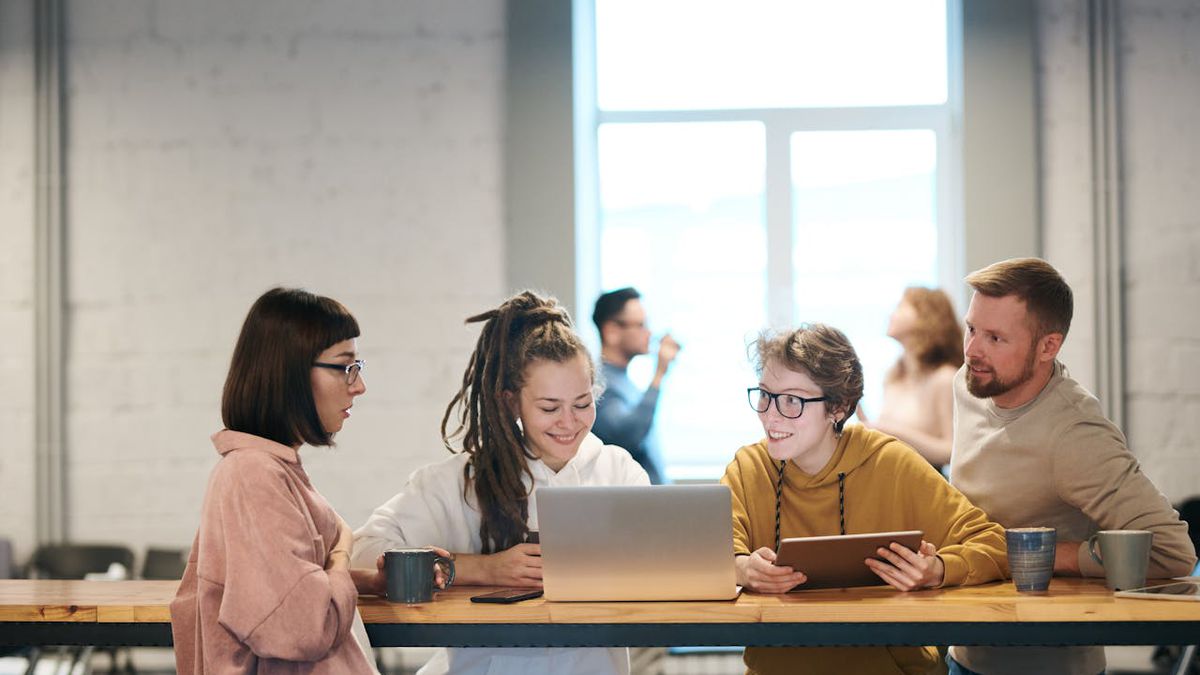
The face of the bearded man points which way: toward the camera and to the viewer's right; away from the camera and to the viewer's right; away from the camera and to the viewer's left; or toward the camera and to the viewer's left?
toward the camera and to the viewer's left

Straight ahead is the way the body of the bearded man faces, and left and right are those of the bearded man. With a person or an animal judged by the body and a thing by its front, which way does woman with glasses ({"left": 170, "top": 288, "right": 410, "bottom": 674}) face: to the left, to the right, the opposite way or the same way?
the opposite way

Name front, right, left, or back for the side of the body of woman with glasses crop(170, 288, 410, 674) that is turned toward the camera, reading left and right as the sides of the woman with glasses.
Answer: right

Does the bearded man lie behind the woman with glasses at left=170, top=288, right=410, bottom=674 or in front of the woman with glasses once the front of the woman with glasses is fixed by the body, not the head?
in front

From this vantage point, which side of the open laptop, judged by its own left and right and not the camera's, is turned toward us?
back

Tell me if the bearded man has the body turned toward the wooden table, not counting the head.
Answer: yes

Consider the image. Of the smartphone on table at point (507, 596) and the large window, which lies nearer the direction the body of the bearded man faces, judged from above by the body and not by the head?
the smartphone on table

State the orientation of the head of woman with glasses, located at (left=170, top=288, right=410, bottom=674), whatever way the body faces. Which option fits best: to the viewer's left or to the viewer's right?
to the viewer's right

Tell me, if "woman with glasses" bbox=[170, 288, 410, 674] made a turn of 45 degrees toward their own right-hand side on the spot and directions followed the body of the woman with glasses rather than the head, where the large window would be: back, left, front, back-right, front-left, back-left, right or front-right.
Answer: left

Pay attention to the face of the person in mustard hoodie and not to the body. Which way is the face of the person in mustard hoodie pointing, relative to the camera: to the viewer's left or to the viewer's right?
to the viewer's left

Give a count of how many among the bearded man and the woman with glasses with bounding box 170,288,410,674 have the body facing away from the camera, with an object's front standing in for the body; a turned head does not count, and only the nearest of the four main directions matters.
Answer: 0

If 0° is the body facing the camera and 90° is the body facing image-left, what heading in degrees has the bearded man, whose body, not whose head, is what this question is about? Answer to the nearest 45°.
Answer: approximately 45°

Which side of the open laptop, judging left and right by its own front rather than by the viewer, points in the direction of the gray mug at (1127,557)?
right

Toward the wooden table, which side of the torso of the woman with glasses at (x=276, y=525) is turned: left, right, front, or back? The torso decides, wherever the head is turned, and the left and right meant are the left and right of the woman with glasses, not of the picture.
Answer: front

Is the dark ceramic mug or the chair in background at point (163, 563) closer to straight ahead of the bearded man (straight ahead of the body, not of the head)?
the dark ceramic mug
